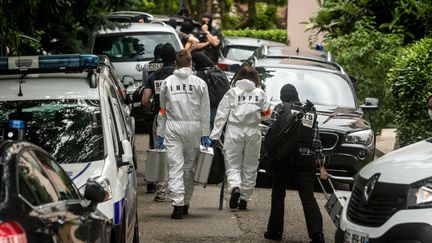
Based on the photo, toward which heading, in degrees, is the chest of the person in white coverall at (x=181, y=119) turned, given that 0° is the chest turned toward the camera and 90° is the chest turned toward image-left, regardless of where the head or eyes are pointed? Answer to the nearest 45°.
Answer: approximately 180°

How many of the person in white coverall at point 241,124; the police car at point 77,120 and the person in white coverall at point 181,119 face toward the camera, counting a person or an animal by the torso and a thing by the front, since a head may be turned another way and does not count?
1

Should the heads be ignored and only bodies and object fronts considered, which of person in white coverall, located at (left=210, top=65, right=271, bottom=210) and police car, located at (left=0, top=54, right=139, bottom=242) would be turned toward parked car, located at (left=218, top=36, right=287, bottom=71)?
the person in white coverall

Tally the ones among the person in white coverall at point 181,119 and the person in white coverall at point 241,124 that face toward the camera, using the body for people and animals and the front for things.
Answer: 0

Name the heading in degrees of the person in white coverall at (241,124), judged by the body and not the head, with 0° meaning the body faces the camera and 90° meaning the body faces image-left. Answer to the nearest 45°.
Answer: approximately 180°

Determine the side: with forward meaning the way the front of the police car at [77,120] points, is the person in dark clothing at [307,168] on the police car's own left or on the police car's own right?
on the police car's own left

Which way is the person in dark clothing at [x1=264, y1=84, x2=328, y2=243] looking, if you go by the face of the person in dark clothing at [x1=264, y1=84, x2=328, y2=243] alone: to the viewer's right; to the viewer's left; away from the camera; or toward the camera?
away from the camera

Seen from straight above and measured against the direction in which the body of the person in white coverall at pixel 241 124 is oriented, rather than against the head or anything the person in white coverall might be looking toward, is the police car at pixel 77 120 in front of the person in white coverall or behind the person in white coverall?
behind

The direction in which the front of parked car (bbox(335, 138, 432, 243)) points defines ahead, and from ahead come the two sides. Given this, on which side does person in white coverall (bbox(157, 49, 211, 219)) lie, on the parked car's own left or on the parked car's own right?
on the parked car's own right

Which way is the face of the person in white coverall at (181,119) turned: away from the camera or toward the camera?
away from the camera

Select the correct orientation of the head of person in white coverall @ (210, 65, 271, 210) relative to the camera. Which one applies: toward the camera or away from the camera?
away from the camera

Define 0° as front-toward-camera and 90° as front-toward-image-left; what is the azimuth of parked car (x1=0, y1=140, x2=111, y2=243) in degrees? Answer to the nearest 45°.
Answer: approximately 225°

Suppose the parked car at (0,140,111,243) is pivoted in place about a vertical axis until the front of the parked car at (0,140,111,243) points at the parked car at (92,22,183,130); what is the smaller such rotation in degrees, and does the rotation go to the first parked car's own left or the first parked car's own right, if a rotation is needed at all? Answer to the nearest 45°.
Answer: approximately 45° to the first parked car's own left
